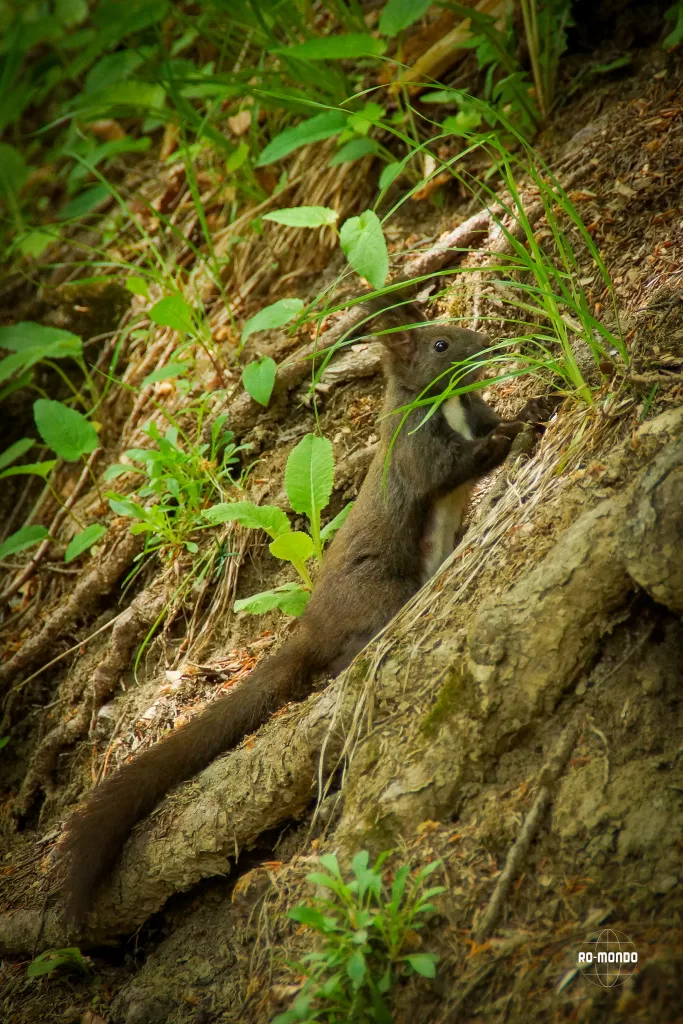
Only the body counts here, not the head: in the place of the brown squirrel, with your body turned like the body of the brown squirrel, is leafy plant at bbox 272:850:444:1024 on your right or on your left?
on your right

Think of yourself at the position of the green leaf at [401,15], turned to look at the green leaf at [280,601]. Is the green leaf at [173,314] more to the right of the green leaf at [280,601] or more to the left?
right

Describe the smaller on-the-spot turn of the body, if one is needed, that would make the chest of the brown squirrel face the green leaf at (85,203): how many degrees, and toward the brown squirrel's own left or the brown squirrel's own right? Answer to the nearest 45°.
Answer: approximately 90° to the brown squirrel's own left

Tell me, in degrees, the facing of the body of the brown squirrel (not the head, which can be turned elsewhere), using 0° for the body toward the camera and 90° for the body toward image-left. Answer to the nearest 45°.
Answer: approximately 270°

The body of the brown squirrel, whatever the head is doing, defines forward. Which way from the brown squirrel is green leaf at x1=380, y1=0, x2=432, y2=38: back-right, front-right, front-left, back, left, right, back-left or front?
front-left
